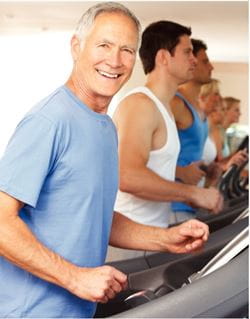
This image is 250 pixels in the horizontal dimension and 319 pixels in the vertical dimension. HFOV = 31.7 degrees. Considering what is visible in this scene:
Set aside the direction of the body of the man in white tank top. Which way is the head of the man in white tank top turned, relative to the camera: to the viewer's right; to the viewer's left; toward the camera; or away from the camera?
to the viewer's right

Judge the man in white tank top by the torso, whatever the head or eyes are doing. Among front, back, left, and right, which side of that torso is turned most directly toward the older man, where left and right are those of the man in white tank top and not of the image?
right

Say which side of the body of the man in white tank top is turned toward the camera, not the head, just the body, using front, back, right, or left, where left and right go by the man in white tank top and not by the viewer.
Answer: right

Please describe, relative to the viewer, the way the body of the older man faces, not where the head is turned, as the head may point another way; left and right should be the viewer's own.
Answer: facing the viewer and to the right of the viewer

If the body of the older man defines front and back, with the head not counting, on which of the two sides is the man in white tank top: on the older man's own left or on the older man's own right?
on the older man's own left

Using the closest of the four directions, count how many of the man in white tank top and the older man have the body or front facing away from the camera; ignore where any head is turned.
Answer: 0
